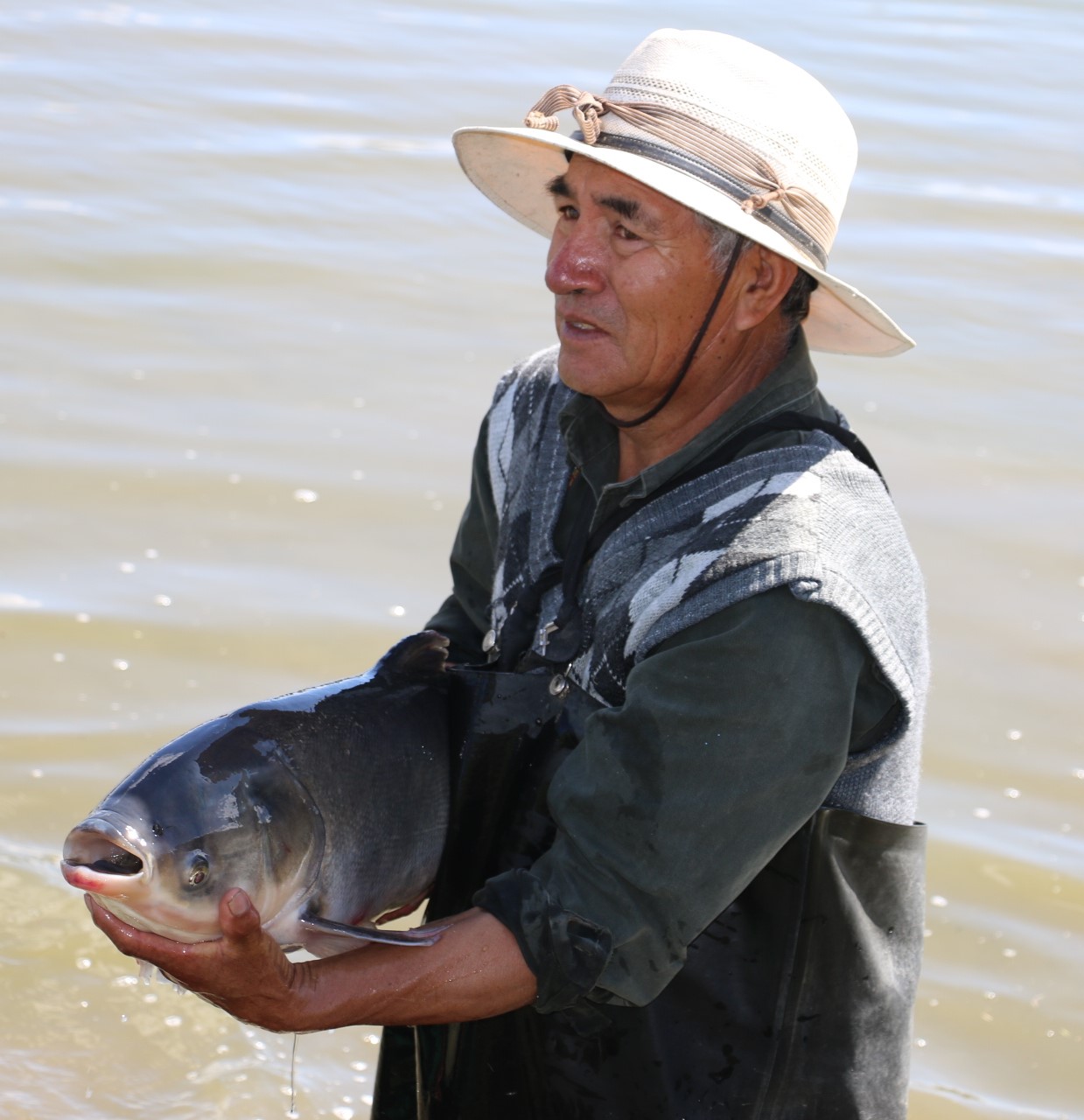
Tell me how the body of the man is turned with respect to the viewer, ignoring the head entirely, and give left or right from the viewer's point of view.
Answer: facing the viewer and to the left of the viewer
